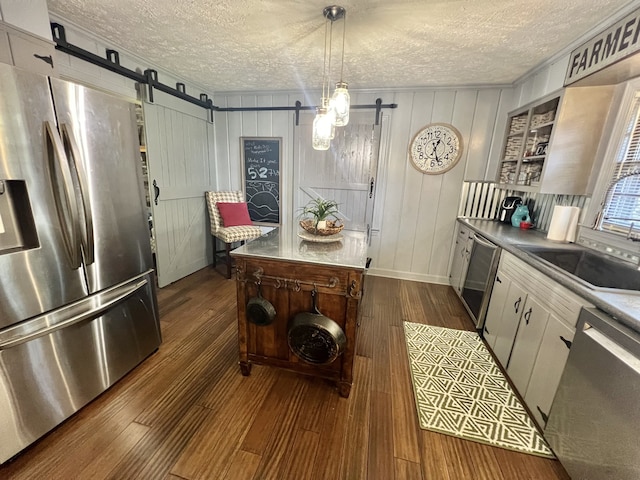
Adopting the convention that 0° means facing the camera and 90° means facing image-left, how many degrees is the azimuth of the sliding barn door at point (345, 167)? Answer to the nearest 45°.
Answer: approximately 0°

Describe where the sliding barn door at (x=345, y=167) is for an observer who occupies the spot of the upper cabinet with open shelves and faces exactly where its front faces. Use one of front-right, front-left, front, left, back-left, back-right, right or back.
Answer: front-right

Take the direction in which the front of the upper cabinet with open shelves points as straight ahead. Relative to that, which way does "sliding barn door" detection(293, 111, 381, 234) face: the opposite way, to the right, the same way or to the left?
to the left

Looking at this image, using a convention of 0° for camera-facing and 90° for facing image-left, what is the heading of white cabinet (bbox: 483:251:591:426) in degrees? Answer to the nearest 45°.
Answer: approximately 45°

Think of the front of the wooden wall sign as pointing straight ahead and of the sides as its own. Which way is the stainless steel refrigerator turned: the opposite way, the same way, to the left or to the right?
the opposite way

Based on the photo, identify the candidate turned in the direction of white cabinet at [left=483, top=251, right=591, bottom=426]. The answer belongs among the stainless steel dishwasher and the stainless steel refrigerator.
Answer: the stainless steel refrigerator

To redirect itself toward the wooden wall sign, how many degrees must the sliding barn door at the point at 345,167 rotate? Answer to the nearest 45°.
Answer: approximately 45° to its left

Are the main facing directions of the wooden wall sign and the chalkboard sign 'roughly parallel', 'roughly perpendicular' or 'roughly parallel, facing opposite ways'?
roughly perpendicular

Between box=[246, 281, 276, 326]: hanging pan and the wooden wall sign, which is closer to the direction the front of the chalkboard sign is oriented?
the hanging pan

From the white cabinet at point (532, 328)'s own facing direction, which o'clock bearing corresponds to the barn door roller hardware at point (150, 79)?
The barn door roller hardware is roughly at 1 o'clock from the white cabinet.

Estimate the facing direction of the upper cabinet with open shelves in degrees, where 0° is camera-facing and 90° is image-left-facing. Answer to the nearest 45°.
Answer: approximately 45°

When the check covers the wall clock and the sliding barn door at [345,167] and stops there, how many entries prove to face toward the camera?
2

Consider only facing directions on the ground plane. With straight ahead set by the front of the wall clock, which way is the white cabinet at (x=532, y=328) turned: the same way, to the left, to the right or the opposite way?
to the right
